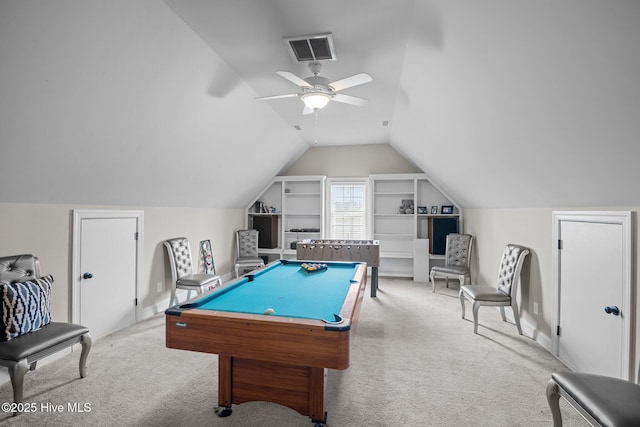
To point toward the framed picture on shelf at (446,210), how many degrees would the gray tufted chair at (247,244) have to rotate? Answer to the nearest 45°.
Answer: approximately 45° to its left

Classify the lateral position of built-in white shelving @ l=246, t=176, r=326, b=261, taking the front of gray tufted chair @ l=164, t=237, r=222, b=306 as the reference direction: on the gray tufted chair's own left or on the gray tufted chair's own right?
on the gray tufted chair's own left

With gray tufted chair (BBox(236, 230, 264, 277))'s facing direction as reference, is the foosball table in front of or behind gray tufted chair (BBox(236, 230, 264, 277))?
in front

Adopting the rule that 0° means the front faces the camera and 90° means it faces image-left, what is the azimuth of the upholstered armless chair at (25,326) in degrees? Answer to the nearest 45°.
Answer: approximately 315°

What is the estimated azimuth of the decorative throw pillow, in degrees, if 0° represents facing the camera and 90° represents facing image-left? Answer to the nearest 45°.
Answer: approximately 315°

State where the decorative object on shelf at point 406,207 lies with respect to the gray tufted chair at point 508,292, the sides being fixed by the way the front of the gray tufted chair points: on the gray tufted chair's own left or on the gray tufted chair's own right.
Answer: on the gray tufted chair's own right

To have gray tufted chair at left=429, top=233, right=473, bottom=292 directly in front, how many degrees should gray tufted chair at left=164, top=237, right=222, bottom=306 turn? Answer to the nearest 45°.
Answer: approximately 45° to its left

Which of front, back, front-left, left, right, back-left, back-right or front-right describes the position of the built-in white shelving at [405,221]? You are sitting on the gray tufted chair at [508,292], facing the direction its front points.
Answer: right

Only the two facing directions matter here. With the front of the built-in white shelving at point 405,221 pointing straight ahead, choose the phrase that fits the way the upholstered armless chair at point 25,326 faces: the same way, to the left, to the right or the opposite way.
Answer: to the left

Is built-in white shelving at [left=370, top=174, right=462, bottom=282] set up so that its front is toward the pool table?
yes

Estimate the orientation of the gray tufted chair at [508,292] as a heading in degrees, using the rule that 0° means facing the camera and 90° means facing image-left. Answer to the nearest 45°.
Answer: approximately 45°
